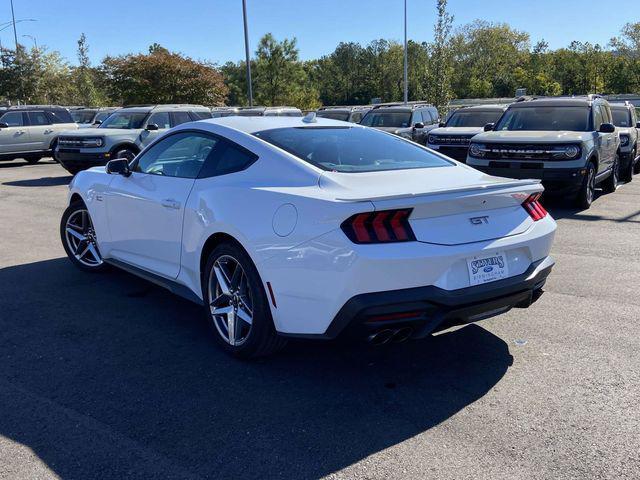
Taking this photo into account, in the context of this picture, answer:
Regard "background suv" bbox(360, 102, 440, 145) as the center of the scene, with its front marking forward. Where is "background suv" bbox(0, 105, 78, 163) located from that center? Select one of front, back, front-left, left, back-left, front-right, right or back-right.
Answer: front-right

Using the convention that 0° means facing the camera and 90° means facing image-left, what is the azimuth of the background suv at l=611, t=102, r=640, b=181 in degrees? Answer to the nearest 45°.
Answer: approximately 45°

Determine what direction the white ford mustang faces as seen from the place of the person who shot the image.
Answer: facing away from the viewer and to the left of the viewer

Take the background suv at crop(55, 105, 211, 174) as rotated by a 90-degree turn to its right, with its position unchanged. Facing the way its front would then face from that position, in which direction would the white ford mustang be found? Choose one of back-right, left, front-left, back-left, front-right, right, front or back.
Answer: back-left

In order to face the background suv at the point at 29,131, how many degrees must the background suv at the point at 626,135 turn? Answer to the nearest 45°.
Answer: approximately 45° to its right

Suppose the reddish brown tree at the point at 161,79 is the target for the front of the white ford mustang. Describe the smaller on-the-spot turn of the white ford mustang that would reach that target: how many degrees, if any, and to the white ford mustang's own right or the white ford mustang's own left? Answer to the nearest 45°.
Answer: approximately 45° to the white ford mustang's own right

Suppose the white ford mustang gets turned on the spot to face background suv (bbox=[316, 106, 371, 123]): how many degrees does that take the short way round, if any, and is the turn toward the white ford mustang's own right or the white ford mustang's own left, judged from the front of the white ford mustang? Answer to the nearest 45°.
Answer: approximately 45° to the white ford mustang's own right

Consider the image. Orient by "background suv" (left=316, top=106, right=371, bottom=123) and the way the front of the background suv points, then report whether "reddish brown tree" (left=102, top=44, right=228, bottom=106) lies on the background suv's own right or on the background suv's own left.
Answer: on the background suv's own right

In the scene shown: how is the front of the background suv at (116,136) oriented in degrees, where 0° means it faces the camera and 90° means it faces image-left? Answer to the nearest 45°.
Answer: approximately 45°
